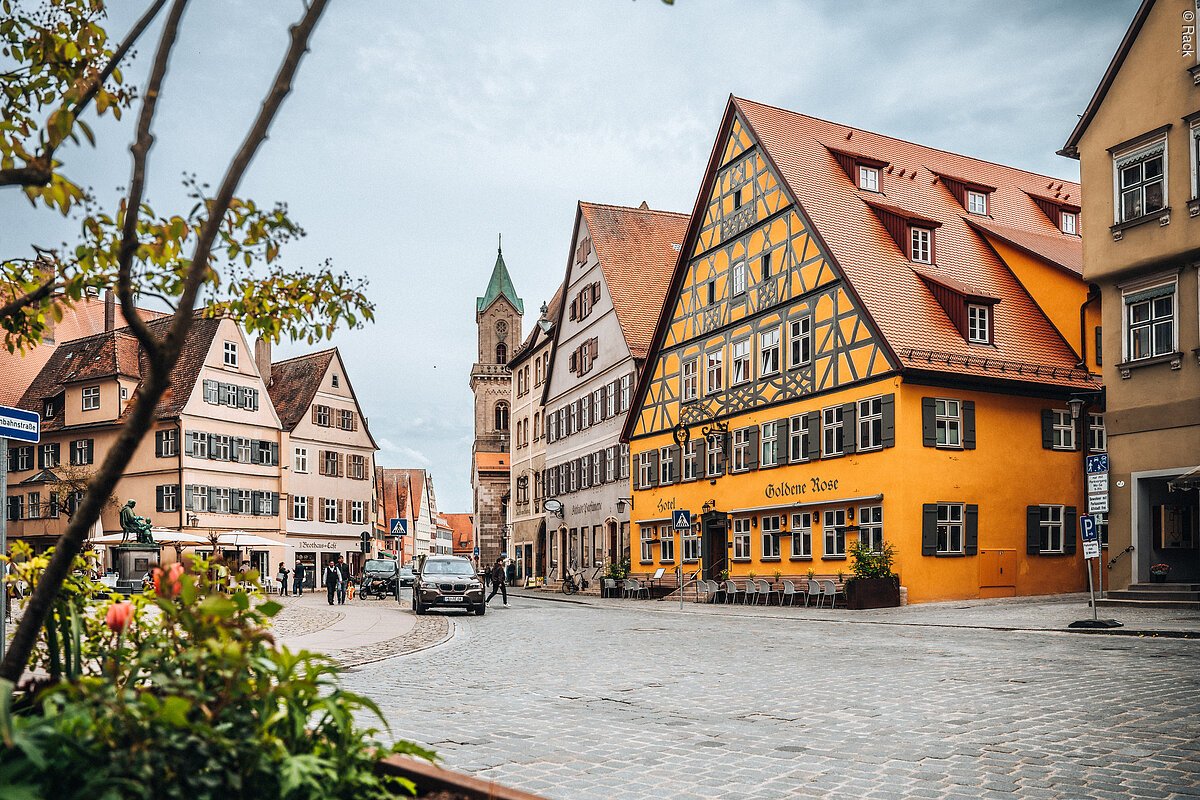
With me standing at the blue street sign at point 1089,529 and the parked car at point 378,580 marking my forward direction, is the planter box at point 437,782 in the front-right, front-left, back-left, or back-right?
back-left

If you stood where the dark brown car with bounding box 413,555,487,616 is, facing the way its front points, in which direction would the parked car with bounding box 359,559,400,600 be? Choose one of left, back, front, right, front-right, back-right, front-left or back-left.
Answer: back

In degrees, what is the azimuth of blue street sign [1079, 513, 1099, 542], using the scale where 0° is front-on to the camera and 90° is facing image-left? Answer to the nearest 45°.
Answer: approximately 0°

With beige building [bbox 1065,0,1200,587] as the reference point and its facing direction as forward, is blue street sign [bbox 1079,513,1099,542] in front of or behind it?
in front

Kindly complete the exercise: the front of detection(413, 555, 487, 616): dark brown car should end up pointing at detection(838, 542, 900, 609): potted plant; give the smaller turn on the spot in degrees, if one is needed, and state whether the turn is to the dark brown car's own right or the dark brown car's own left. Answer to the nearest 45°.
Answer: approximately 90° to the dark brown car's own left

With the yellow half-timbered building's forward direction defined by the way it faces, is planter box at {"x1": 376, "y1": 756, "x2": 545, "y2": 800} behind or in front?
in front

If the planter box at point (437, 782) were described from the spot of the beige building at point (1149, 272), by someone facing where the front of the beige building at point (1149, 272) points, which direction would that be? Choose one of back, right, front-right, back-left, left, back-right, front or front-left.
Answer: front-left

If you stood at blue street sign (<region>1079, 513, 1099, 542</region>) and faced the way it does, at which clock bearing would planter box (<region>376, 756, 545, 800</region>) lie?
The planter box is roughly at 12 o'clock from the blue street sign.

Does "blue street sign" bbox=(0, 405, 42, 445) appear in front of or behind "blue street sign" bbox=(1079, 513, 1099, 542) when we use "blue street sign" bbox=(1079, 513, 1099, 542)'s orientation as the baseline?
in front

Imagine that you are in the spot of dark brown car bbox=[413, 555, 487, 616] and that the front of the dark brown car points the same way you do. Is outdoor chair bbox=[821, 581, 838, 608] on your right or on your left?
on your left
